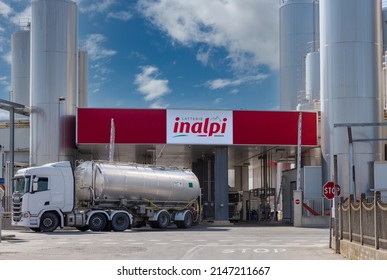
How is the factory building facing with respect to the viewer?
toward the camera

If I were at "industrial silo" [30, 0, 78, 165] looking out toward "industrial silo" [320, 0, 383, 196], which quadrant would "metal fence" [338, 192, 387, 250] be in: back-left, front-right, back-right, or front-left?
front-right

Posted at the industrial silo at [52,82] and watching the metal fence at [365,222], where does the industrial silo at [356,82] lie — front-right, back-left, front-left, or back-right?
front-left

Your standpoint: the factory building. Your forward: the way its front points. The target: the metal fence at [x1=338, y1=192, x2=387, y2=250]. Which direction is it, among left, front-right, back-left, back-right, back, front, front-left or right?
front
